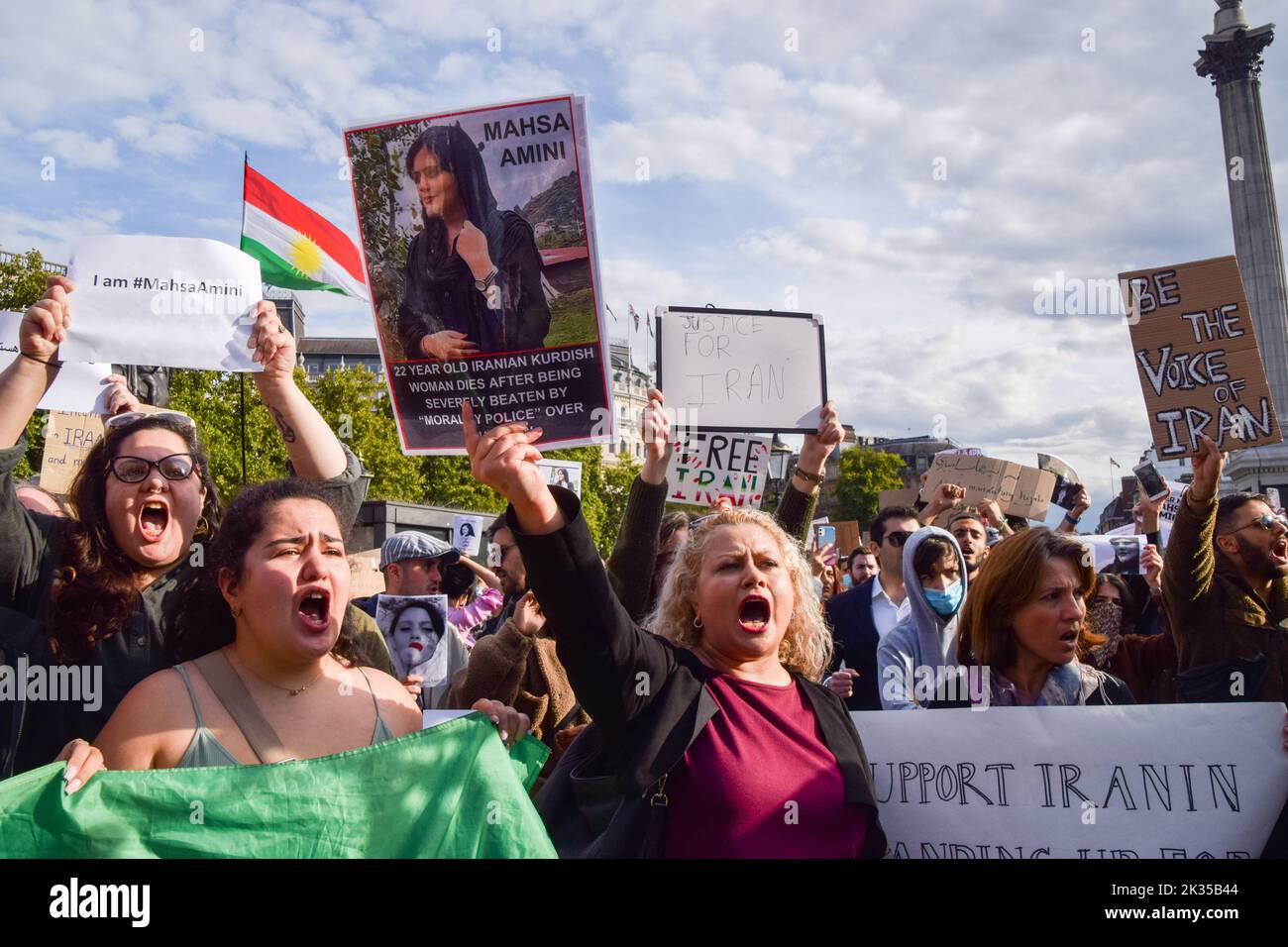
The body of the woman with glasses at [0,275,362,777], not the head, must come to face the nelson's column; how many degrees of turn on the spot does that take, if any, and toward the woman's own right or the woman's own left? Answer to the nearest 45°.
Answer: approximately 135° to the woman's own left

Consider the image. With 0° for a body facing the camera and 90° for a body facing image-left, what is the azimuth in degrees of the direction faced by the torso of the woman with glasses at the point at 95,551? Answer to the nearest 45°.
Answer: approximately 0°

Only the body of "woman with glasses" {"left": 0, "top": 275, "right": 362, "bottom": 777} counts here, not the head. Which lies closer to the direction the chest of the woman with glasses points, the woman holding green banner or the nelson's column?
the woman holding green banner

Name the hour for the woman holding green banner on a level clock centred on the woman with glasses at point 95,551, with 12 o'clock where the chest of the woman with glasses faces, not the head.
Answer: The woman holding green banner is roughly at 11 o'clock from the woman with glasses.
